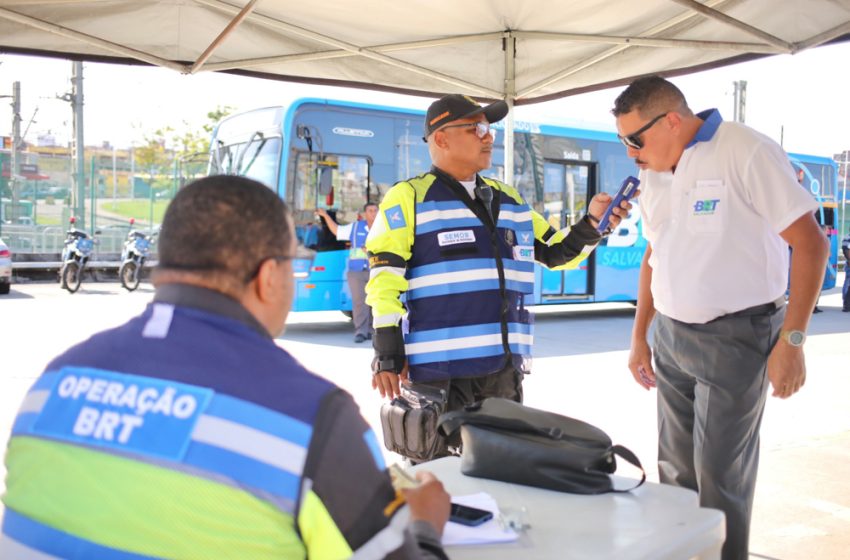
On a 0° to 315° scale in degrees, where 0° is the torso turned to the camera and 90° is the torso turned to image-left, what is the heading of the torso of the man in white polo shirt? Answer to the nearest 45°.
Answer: approximately 45°

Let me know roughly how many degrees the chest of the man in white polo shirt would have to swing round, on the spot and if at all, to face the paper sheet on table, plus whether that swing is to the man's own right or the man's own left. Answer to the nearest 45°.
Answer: approximately 45° to the man's own left

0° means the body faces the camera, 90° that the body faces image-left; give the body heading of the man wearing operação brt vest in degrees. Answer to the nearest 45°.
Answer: approximately 225°

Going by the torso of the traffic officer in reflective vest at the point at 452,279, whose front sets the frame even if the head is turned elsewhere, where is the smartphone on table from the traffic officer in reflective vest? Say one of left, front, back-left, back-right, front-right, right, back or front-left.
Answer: front-right

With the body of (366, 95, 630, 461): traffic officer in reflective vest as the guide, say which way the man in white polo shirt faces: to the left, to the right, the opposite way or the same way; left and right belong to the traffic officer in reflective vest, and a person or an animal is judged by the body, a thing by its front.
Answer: to the right

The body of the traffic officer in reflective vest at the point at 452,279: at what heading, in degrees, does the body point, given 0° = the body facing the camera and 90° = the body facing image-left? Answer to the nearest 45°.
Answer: approximately 315°

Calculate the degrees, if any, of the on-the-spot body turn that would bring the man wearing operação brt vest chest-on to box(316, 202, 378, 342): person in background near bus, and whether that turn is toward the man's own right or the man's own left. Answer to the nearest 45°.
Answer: approximately 45° to the man's own left

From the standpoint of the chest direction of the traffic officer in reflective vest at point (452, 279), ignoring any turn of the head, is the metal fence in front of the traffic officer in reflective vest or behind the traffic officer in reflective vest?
behind

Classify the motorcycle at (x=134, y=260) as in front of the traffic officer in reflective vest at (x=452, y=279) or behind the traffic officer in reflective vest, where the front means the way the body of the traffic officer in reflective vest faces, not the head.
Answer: behind

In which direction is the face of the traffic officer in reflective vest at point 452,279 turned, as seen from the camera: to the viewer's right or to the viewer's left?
to the viewer's right

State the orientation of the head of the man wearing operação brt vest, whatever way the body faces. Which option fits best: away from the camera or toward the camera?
away from the camera
